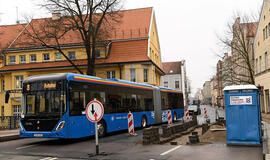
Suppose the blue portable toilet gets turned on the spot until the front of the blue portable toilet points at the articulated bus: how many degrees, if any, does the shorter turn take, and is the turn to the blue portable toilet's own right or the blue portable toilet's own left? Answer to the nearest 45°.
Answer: approximately 90° to the blue portable toilet's own right

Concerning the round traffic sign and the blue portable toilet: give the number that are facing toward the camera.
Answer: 2

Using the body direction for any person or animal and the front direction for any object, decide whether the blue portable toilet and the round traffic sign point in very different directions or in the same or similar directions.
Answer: same or similar directions

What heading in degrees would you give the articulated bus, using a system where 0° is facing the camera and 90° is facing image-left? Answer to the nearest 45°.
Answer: approximately 45°

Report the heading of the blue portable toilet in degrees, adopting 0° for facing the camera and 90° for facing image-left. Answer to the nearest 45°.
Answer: approximately 0°

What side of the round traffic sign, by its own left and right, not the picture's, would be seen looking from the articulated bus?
back

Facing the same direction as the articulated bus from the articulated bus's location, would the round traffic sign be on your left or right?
on your left

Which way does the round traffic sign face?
toward the camera

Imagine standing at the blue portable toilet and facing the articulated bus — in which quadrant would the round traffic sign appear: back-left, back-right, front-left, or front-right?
front-left

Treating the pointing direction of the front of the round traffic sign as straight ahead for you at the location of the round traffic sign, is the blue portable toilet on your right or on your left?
on your left

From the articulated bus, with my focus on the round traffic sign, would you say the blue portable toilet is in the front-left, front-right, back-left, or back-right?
front-left
